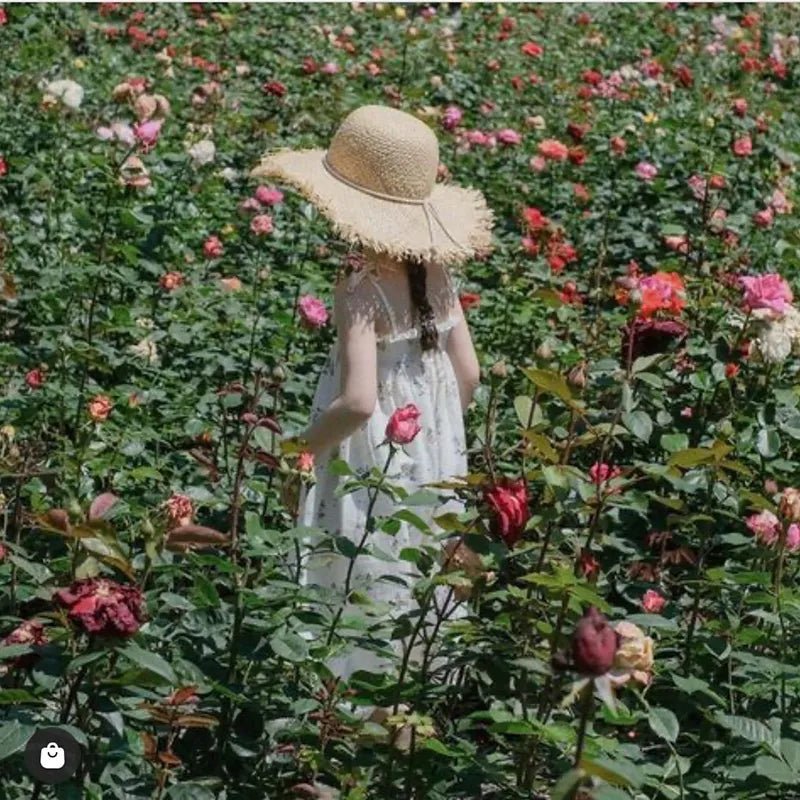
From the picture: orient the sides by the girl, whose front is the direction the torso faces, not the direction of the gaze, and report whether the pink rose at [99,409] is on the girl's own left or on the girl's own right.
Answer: on the girl's own left

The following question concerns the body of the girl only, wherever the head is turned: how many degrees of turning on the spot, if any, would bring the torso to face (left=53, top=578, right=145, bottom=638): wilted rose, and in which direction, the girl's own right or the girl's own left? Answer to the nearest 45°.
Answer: approximately 135° to the girl's own left

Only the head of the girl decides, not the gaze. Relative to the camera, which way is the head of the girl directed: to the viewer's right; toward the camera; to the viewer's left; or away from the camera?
away from the camera

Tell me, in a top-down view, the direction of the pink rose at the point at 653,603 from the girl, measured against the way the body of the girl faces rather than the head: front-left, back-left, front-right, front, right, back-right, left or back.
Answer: back

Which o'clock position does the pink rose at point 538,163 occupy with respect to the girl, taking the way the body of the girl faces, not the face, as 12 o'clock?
The pink rose is roughly at 2 o'clock from the girl.

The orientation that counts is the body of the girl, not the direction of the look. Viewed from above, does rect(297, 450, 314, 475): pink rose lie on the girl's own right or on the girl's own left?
on the girl's own left

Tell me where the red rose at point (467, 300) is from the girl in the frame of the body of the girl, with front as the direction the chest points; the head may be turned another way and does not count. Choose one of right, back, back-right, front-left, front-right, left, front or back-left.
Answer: front-right

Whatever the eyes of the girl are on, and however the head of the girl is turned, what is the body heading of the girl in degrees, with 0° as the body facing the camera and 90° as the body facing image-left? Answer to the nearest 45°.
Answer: approximately 135°

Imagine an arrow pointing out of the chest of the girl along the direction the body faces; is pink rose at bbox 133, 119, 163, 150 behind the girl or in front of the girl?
in front

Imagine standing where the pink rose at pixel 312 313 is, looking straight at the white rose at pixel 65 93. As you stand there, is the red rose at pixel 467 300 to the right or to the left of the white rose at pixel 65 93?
right
